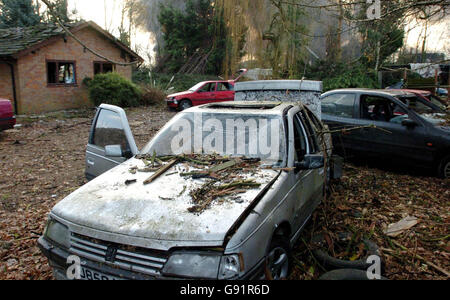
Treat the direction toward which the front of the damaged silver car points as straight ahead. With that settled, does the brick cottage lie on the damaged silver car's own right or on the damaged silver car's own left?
on the damaged silver car's own right

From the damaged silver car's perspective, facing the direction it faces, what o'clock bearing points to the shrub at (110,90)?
The shrub is roughly at 4 o'clock from the damaged silver car.

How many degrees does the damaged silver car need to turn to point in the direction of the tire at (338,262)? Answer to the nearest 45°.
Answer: approximately 135° to its left

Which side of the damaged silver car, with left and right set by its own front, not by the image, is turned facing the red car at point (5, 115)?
right

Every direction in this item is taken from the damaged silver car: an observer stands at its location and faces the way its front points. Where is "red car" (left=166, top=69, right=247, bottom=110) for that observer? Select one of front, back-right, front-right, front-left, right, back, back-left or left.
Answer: back-right

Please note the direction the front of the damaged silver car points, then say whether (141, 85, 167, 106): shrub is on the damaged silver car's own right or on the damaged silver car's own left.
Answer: on the damaged silver car's own right

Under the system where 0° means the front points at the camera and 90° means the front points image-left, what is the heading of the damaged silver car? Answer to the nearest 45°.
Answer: approximately 45°
